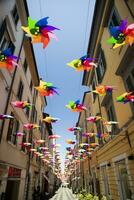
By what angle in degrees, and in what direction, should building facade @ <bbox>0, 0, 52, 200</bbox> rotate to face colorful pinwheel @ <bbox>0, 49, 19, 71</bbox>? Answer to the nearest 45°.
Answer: approximately 90° to its right

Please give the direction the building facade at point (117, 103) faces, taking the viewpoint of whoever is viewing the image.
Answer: facing to the left of the viewer

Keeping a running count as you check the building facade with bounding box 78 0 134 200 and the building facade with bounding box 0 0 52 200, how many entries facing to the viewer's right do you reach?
1

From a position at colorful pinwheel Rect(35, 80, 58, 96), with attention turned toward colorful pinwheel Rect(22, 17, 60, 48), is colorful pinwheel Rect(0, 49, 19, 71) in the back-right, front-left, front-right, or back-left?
front-right

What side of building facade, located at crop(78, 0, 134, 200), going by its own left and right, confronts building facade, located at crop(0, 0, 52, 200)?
front

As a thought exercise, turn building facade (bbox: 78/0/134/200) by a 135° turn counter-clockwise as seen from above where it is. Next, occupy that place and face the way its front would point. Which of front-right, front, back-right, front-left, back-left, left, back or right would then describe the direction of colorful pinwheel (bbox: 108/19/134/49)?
front-right

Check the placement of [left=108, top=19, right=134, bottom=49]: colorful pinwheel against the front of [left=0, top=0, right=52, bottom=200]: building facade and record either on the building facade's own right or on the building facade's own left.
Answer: on the building facade's own right

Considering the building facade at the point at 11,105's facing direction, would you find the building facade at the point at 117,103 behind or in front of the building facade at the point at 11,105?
in front

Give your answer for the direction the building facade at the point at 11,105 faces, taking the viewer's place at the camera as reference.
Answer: facing to the right of the viewer

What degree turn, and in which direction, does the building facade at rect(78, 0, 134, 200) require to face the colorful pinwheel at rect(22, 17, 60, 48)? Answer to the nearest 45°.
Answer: approximately 90° to its left
